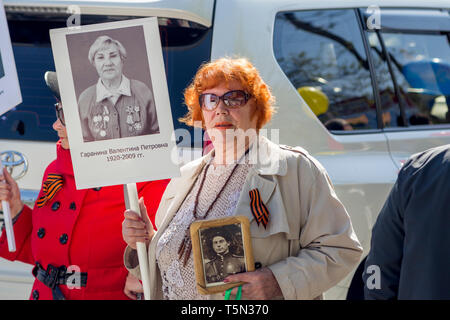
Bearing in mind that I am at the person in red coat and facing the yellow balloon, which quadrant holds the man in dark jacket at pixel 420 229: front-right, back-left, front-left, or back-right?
front-right

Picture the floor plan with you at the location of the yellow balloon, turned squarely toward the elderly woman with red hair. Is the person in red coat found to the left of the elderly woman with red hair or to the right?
right

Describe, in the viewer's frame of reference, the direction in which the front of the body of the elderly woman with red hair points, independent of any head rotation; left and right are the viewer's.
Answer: facing the viewer and to the left of the viewer

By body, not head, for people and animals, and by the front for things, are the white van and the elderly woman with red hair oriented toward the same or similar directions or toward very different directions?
very different directions

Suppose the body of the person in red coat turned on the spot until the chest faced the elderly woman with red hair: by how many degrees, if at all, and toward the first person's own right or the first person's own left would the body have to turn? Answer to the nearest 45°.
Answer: approximately 90° to the first person's own left

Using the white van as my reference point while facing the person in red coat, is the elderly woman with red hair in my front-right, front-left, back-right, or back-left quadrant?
front-left

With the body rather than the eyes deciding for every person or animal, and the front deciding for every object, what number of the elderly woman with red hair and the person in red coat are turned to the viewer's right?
0

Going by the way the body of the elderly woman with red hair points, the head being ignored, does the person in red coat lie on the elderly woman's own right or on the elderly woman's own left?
on the elderly woman's own right

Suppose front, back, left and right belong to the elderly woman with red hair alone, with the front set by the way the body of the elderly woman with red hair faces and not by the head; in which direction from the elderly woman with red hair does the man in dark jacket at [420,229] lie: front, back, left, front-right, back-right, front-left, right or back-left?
left

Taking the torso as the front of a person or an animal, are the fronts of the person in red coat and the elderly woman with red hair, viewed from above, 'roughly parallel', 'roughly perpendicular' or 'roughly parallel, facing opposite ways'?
roughly parallel

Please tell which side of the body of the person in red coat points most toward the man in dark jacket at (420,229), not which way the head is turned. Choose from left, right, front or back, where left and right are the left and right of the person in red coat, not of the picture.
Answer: left
